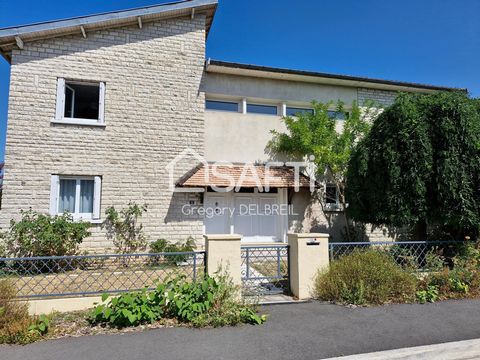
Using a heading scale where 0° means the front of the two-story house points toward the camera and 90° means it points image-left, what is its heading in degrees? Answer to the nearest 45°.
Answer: approximately 0°

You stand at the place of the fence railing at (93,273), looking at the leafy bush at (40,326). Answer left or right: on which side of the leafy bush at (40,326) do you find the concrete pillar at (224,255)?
left

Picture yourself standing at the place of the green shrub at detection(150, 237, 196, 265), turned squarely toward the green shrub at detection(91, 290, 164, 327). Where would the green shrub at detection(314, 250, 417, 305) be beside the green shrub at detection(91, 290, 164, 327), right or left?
left

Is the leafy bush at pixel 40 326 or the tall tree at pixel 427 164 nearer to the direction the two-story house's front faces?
the leafy bush

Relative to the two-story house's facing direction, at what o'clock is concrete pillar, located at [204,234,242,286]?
The concrete pillar is roughly at 11 o'clock from the two-story house.

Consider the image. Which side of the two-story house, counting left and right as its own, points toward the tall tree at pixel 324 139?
left

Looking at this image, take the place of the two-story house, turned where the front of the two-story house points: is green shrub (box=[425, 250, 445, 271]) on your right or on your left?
on your left

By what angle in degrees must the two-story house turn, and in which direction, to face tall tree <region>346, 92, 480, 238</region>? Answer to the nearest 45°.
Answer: approximately 90° to its left

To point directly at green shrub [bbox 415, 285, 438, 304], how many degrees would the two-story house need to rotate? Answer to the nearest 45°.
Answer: approximately 45° to its left

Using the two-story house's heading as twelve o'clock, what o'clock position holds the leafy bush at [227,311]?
The leafy bush is roughly at 11 o'clock from the two-story house.
